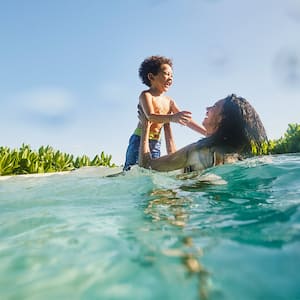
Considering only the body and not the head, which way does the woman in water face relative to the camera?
to the viewer's left

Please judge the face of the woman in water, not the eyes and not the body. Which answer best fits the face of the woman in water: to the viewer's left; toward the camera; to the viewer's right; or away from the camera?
to the viewer's left
